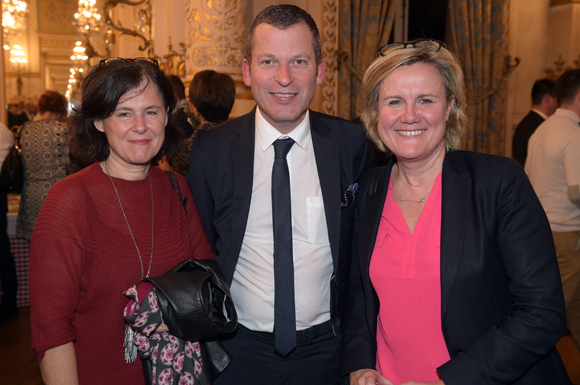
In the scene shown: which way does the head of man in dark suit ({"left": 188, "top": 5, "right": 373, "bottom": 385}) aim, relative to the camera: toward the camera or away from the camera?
toward the camera

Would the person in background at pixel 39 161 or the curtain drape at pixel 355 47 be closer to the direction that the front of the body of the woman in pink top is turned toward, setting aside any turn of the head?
the person in background

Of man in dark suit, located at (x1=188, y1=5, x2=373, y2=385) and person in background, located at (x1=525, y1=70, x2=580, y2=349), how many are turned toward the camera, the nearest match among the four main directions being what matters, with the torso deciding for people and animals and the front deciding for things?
1

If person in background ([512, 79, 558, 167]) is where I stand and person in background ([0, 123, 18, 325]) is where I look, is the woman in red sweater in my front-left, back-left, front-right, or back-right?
front-left

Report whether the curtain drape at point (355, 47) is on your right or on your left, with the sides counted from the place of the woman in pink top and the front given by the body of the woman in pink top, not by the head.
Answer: on your right

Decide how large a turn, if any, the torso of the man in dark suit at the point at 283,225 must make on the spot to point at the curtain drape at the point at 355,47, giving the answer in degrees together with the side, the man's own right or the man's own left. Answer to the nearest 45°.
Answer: approximately 180°

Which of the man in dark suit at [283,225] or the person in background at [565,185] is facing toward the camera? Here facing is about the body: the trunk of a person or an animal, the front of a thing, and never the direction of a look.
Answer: the man in dark suit

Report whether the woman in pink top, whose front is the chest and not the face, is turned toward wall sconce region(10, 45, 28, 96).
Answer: no

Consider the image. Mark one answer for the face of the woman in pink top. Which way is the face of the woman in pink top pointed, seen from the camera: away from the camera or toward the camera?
toward the camera

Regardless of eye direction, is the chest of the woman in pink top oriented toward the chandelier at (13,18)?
no

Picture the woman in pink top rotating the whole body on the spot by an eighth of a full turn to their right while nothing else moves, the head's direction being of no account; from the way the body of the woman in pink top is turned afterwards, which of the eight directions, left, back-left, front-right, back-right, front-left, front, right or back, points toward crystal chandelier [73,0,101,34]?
front-right

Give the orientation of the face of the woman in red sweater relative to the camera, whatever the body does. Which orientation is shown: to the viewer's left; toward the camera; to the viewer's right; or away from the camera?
toward the camera

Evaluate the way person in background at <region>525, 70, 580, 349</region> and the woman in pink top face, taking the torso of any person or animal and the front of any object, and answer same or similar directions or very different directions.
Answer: very different directions

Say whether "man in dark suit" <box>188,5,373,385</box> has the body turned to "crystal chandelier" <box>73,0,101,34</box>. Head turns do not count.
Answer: no

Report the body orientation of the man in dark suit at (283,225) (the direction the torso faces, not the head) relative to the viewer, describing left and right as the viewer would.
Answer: facing the viewer

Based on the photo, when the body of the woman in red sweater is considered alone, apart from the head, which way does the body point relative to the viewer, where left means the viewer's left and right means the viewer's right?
facing the viewer and to the right of the viewer
